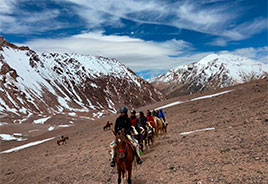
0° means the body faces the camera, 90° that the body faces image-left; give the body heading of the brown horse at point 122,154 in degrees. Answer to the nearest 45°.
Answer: approximately 0°

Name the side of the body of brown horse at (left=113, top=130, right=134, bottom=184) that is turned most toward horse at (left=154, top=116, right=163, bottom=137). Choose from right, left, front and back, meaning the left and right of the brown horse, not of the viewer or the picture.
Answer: back
